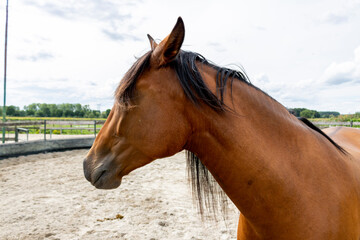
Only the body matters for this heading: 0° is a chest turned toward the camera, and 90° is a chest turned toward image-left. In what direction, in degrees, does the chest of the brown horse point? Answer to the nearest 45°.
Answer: approximately 90°
